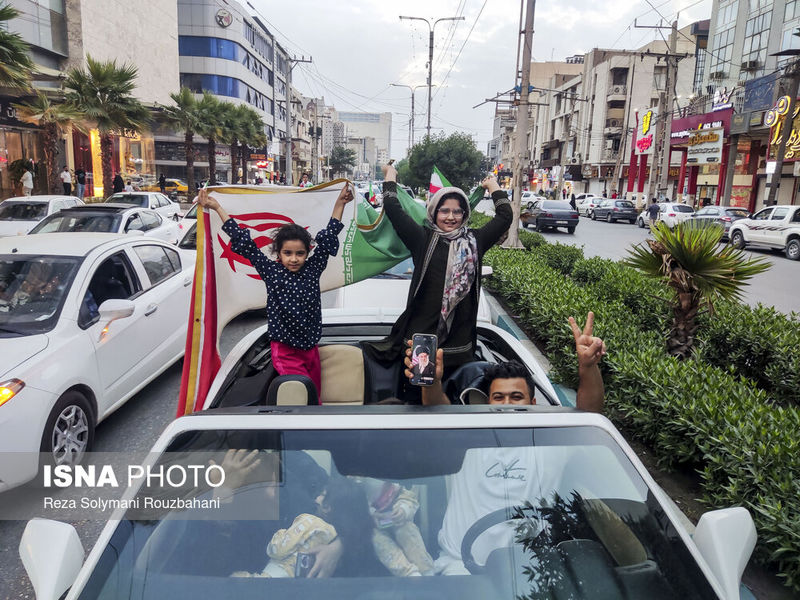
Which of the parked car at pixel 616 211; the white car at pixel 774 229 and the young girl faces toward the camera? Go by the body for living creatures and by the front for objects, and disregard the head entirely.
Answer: the young girl

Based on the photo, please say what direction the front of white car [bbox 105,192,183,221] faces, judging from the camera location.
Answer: facing the viewer and to the left of the viewer

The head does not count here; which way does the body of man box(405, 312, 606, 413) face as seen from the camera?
toward the camera

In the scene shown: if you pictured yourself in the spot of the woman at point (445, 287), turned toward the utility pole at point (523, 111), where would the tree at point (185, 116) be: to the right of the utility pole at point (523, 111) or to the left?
left

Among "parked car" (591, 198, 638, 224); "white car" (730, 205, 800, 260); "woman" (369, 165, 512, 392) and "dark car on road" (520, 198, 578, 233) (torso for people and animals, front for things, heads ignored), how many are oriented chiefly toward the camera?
1

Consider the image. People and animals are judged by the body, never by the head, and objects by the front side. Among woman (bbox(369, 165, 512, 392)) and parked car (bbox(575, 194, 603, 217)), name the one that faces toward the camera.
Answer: the woman

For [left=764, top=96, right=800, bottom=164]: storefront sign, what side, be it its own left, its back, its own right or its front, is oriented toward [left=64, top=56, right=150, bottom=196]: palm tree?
front

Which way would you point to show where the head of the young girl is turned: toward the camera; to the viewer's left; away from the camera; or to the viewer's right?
toward the camera

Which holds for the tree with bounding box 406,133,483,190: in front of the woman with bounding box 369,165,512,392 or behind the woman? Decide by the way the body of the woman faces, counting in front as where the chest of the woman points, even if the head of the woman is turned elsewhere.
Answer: behind

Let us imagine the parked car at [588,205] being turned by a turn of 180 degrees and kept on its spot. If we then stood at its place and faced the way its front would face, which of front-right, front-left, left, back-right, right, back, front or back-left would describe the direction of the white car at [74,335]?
front-right

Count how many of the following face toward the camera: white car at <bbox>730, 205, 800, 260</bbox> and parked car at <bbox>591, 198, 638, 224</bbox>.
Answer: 0

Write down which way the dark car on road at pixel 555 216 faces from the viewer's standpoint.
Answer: facing away from the viewer and to the left of the viewer

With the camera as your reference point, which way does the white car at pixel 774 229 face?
facing away from the viewer and to the left of the viewer

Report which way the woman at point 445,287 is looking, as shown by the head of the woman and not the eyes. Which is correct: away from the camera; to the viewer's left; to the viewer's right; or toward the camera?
toward the camera

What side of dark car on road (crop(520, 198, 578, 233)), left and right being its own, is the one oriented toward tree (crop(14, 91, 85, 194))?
left

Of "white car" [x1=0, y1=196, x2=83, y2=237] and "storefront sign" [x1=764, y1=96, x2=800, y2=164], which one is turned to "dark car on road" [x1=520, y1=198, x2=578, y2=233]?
the storefront sign
